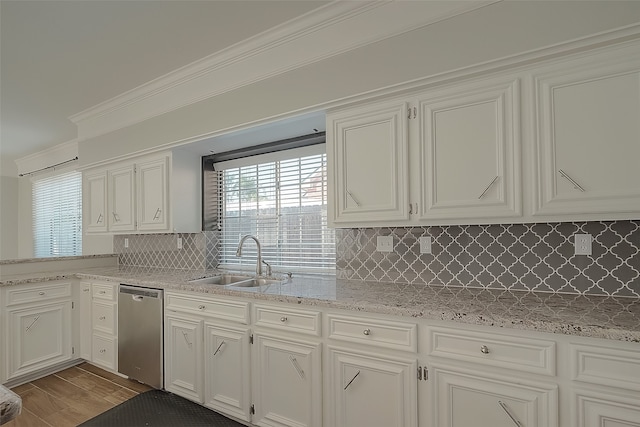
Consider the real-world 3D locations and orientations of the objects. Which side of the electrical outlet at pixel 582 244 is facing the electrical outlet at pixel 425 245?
right

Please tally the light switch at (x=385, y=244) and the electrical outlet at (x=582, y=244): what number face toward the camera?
2

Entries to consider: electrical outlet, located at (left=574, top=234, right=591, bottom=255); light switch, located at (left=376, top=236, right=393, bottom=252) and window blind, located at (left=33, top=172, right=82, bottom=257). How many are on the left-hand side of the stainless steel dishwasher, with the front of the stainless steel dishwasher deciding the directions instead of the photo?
2

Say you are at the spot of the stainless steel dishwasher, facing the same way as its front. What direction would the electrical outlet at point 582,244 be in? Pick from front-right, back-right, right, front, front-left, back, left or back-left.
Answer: left

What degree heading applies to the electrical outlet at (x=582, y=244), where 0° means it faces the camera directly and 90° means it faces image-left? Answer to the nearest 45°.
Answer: approximately 0°

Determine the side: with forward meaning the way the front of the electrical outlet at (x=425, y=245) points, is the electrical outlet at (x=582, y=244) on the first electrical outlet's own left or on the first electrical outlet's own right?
on the first electrical outlet's own left

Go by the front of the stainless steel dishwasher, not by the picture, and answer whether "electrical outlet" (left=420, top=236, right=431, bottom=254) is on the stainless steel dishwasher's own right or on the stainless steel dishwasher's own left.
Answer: on the stainless steel dishwasher's own left

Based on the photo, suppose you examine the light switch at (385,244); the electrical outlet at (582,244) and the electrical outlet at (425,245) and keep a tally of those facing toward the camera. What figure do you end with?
3

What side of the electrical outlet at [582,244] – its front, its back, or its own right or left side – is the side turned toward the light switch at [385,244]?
right

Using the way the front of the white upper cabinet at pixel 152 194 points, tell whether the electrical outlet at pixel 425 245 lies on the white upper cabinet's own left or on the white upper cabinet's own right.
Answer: on the white upper cabinet's own left

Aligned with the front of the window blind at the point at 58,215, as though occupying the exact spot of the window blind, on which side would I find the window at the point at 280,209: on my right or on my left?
on my left

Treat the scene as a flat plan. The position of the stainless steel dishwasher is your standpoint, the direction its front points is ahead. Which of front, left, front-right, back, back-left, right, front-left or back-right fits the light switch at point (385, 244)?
left
